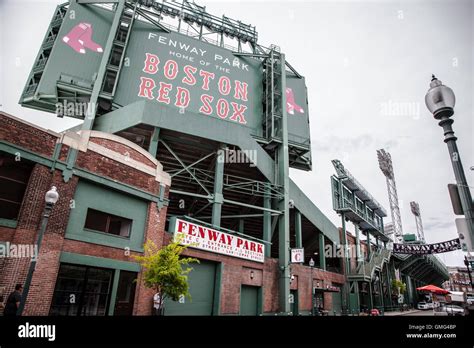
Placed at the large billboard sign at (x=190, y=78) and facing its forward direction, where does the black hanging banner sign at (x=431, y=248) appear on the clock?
the black hanging banner sign at (x=431, y=248) is roughly at 10 o'clock from the large billboard sign at (x=190, y=78).

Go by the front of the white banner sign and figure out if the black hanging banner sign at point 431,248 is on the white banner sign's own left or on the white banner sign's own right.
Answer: on the white banner sign's own left

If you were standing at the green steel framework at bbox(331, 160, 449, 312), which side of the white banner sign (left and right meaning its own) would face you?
left

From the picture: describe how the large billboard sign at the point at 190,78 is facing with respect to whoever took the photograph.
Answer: facing the viewer and to the right of the viewer

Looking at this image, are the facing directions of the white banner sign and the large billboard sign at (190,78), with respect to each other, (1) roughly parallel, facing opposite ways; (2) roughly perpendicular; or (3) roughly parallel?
roughly parallel

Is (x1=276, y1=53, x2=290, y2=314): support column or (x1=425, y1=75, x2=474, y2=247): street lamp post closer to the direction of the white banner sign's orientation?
the street lamp post

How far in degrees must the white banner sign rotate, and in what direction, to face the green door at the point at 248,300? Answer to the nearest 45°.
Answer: approximately 90° to its left

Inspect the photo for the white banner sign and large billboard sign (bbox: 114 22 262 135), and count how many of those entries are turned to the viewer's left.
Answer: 0

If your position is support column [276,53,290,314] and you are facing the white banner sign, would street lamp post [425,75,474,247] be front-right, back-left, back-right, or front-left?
front-left

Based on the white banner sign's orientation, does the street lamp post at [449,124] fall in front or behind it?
in front
